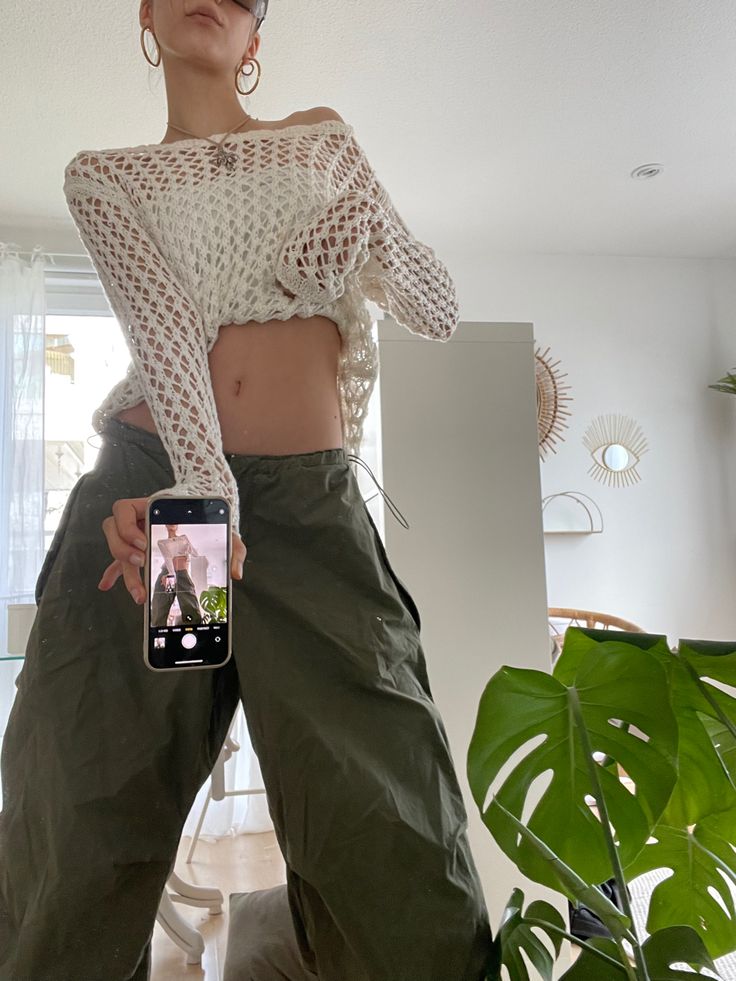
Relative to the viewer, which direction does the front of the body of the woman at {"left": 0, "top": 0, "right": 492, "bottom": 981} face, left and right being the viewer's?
facing the viewer

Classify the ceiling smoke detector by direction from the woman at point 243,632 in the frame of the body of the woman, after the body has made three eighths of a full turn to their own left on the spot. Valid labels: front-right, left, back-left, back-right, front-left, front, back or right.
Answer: front

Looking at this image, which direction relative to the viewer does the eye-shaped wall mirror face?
toward the camera

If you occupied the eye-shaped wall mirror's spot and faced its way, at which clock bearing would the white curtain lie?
The white curtain is roughly at 2 o'clock from the eye-shaped wall mirror.

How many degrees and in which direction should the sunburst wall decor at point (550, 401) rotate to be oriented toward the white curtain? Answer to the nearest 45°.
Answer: approximately 45° to its right

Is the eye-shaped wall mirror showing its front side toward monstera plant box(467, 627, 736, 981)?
yes
